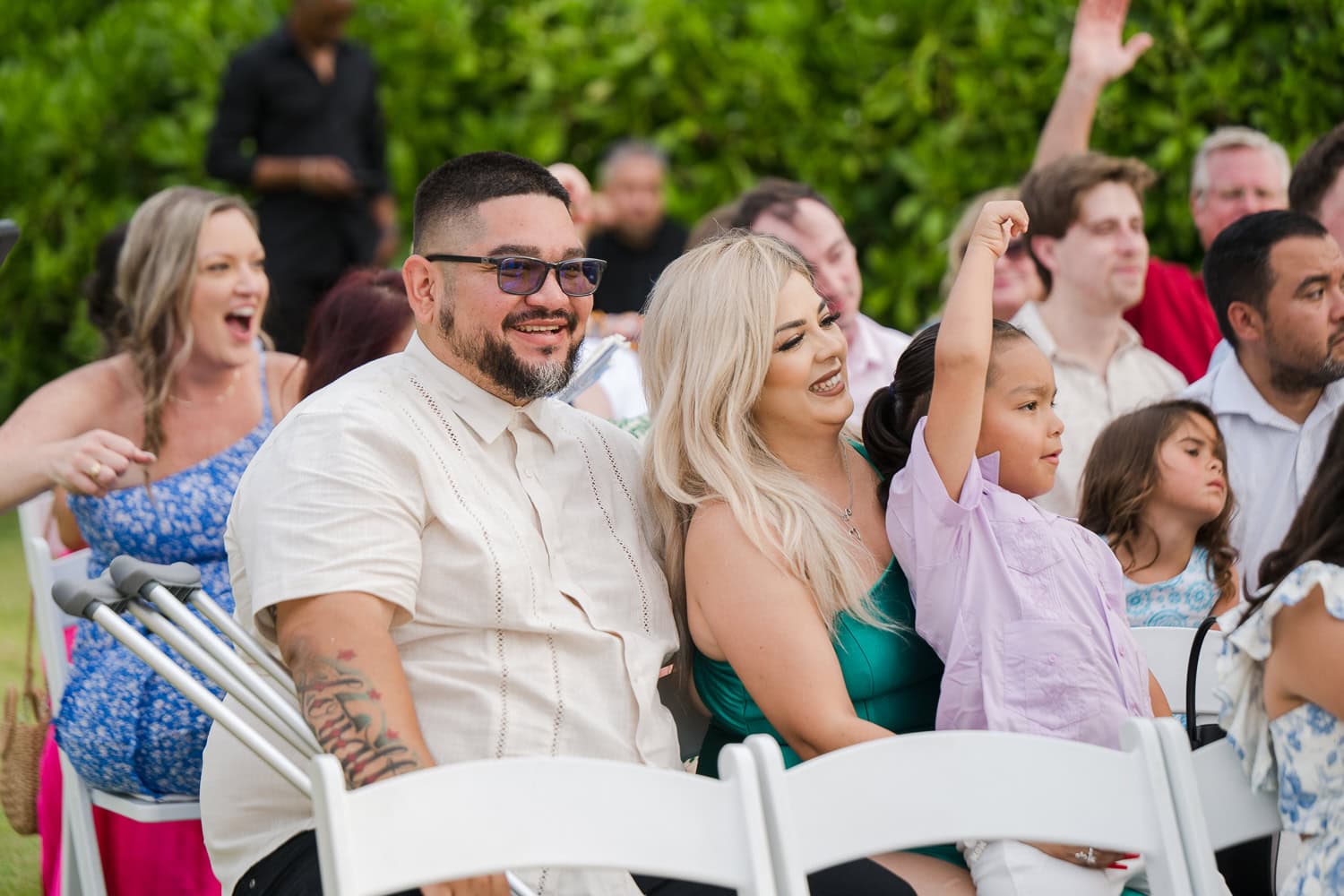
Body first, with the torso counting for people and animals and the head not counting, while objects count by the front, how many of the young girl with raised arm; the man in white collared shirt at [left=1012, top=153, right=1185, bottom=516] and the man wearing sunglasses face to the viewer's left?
0

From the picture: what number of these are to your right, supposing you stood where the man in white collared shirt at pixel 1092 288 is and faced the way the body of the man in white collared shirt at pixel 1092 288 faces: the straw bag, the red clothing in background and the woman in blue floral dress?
2

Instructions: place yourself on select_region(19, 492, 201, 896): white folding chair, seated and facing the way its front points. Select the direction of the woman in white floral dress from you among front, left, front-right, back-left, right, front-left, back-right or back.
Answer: front

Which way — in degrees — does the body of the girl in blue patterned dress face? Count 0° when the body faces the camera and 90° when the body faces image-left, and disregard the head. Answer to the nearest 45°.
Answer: approximately 315°

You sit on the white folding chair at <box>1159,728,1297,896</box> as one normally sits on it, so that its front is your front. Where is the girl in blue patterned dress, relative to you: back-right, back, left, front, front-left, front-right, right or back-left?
back-left

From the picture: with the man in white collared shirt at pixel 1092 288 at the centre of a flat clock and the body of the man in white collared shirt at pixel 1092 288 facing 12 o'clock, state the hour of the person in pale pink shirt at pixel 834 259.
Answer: the person in pale pink shirt at pixel 834 259 is roughly at 4 o'clock from the man in white collared shirt at pixel 1092 288.

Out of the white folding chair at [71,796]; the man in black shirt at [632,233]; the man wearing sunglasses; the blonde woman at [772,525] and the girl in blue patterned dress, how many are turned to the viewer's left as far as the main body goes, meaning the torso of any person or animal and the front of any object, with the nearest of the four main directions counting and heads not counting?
0

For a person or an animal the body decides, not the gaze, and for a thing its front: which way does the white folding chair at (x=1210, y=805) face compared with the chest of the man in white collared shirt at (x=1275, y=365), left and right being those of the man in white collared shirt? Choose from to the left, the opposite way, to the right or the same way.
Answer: the same way

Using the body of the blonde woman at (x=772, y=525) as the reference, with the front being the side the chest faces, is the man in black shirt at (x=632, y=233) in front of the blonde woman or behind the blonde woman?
behind

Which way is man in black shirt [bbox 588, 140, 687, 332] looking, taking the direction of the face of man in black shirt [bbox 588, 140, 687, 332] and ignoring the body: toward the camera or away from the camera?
toward the camera

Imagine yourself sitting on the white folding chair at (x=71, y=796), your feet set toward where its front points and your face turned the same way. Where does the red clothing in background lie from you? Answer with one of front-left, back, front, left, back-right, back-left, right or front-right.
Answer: front-left

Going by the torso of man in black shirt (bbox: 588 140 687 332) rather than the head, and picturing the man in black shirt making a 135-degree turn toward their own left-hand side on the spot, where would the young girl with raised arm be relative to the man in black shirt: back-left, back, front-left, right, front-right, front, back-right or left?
back-right

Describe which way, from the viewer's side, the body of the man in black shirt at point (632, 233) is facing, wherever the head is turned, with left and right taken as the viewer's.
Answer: facing the viewer

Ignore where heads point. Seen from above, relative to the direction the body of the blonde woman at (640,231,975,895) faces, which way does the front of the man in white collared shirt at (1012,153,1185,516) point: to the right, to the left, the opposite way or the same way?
the same way

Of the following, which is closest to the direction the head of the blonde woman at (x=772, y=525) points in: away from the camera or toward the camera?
toward the camera

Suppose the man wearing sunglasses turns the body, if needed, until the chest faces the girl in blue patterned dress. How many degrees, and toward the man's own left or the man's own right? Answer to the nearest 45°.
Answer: approximately 90° to the man's own left

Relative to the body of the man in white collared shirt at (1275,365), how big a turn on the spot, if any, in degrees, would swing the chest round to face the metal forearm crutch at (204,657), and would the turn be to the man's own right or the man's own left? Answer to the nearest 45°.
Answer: approximately 90° to the man's own right

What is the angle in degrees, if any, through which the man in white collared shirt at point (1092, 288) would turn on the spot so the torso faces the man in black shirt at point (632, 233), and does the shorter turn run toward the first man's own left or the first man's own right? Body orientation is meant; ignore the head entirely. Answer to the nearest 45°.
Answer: approximately 180°

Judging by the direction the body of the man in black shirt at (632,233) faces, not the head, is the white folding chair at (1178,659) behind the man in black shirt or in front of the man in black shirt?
in front

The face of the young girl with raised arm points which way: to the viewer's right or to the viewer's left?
to the viewer's right

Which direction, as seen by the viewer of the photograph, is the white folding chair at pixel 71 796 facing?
facing the viewer and to the right of the viewer
